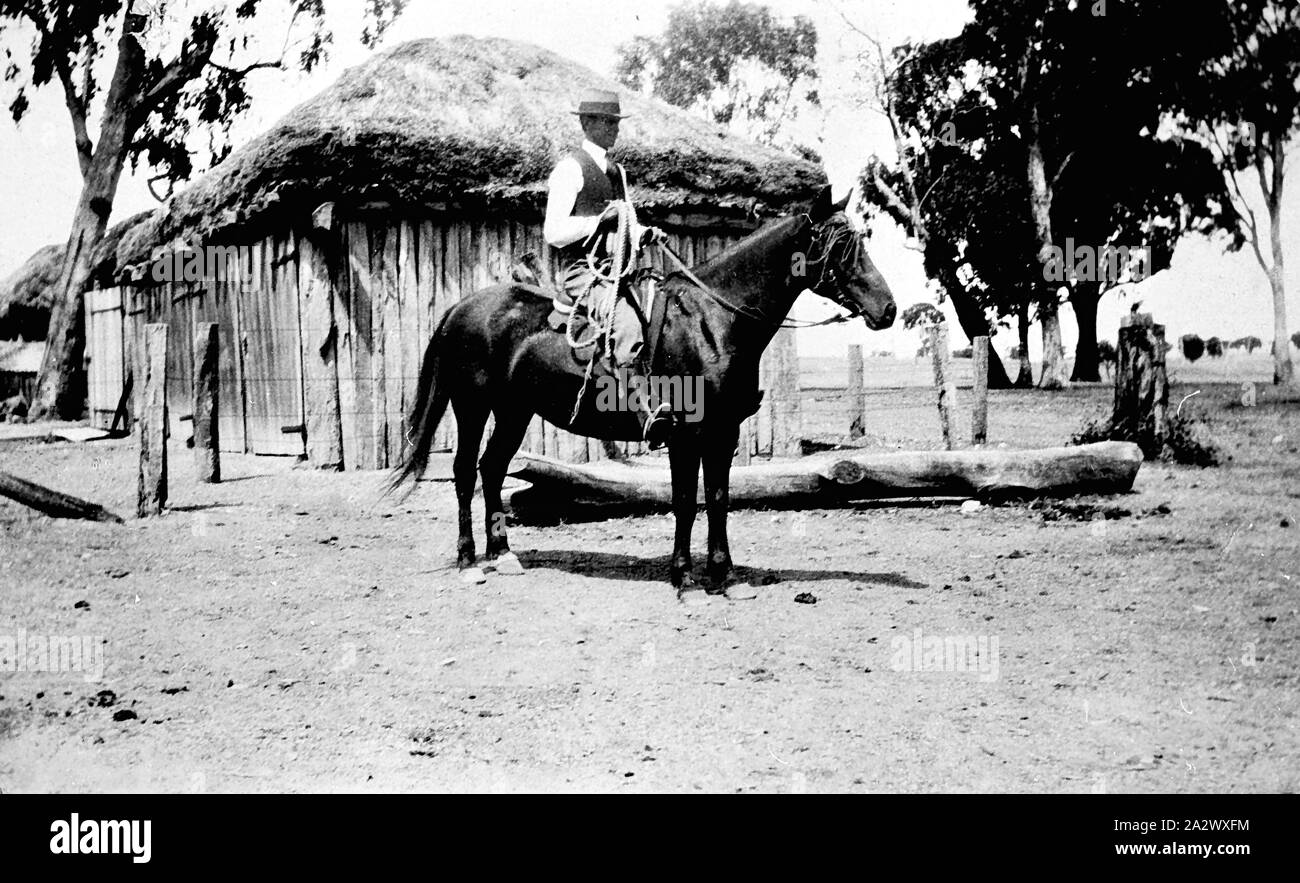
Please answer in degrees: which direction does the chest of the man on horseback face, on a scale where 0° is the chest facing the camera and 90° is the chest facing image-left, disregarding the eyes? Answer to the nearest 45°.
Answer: approximately 315°

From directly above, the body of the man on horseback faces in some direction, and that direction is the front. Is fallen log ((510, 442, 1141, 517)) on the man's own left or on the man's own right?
on the man's own left

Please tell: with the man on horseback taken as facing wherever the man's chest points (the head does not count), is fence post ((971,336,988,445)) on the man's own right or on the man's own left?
on the man's own left

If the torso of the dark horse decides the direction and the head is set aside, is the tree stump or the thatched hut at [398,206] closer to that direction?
the tree stump

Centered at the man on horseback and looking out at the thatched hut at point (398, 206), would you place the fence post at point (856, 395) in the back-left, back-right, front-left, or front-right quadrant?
front-right

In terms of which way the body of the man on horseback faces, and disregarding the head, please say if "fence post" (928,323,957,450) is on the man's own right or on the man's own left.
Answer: on the man's own left

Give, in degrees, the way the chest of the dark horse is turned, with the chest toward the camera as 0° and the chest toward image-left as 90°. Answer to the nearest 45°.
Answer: approximately 270°

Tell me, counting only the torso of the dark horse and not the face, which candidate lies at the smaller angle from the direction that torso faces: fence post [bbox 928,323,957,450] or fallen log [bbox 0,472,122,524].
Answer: the fence post

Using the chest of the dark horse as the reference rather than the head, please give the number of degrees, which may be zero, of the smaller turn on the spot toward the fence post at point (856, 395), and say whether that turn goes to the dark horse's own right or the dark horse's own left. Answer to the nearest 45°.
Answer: approximately 90° to the dark horse's own left

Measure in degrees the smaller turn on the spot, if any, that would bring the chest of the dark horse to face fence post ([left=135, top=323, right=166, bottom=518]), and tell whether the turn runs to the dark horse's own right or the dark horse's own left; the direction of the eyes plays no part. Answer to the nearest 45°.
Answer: approximately 135° to the dark horse's own left

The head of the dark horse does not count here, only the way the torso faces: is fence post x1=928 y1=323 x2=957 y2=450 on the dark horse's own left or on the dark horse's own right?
on the dark horse's own left
